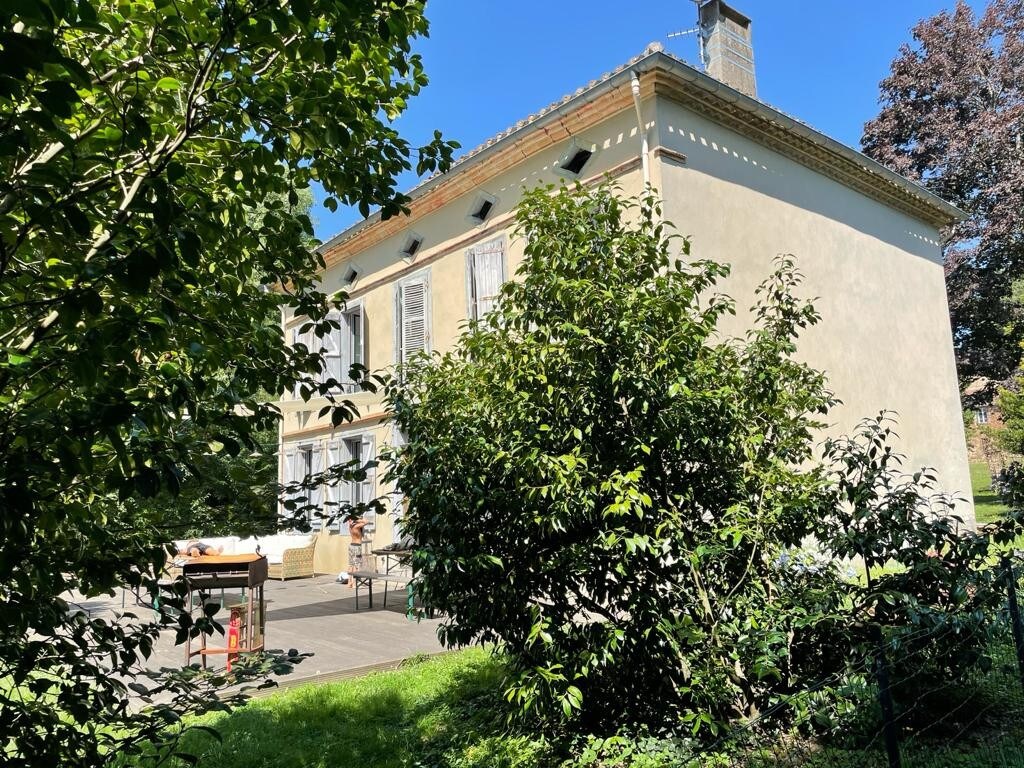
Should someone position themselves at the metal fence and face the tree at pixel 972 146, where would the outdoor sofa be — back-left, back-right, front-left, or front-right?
front-left

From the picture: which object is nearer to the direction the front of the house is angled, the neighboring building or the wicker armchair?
the wicker armchair

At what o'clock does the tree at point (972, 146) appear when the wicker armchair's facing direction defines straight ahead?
The tree is roughly at 6 o'clock from the wicker armchair.

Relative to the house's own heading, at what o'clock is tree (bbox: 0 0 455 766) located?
The tree is roughly at 11 o'clock from the house.

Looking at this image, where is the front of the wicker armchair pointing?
to the viewer's left

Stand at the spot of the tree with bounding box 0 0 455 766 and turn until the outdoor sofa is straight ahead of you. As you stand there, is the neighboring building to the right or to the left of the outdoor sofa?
right

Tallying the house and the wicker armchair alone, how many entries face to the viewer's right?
0

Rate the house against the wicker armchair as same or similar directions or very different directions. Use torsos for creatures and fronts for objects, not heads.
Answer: same or similar directions

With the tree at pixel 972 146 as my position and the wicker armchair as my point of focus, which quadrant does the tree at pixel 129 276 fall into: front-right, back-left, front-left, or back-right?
front-left

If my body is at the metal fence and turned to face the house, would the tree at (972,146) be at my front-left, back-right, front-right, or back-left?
front-right

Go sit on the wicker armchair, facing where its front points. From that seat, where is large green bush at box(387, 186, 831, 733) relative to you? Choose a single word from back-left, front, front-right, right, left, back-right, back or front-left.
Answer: left

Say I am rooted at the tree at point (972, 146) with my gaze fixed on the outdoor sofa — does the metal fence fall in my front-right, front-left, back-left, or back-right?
front-left

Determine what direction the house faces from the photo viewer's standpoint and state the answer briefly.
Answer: facing the viewer and to the left of the viewer

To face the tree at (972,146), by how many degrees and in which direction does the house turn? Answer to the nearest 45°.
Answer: approximately 180°

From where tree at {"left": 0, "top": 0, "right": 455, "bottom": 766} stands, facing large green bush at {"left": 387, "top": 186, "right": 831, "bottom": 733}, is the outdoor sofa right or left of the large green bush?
left
